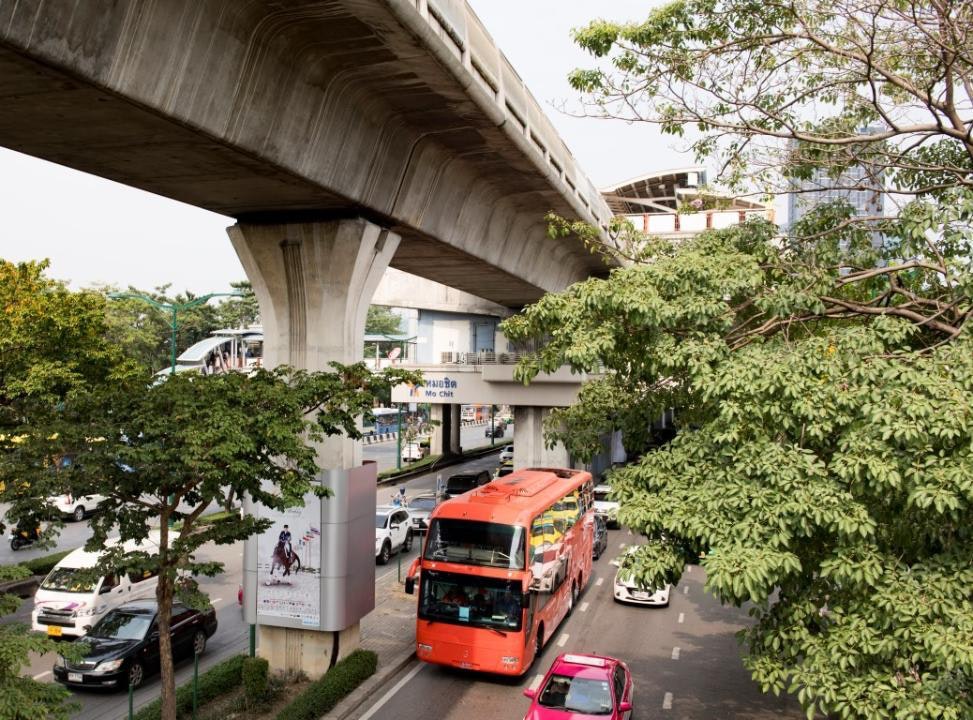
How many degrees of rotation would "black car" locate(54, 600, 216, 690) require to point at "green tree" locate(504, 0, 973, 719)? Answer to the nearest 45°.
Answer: approximately 90° to its left

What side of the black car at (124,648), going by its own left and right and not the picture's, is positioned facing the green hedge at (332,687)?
left

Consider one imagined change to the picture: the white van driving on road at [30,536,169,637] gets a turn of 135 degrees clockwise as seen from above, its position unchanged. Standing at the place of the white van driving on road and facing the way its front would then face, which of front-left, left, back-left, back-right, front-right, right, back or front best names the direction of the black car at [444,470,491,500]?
front-right

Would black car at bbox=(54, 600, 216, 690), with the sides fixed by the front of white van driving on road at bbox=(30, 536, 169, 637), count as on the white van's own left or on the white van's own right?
on the white van's own left

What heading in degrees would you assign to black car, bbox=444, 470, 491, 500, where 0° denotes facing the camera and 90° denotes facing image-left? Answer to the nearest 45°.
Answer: approximately 45°

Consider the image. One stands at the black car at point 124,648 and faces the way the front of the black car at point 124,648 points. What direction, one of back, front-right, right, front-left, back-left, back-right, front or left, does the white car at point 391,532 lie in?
back

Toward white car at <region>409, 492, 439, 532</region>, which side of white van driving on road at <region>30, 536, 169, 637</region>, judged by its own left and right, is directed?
back

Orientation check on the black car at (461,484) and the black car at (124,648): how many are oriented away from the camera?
0

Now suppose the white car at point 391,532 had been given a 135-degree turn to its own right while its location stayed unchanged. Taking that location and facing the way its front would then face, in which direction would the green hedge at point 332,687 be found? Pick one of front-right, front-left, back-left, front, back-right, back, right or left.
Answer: back

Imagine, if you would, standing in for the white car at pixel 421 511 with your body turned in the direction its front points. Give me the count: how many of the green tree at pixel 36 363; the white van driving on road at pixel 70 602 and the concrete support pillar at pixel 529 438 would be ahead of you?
2

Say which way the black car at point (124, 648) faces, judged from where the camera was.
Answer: facing the viewer and to the left of the viewer

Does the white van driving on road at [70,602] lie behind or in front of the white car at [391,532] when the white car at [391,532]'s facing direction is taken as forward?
in front
